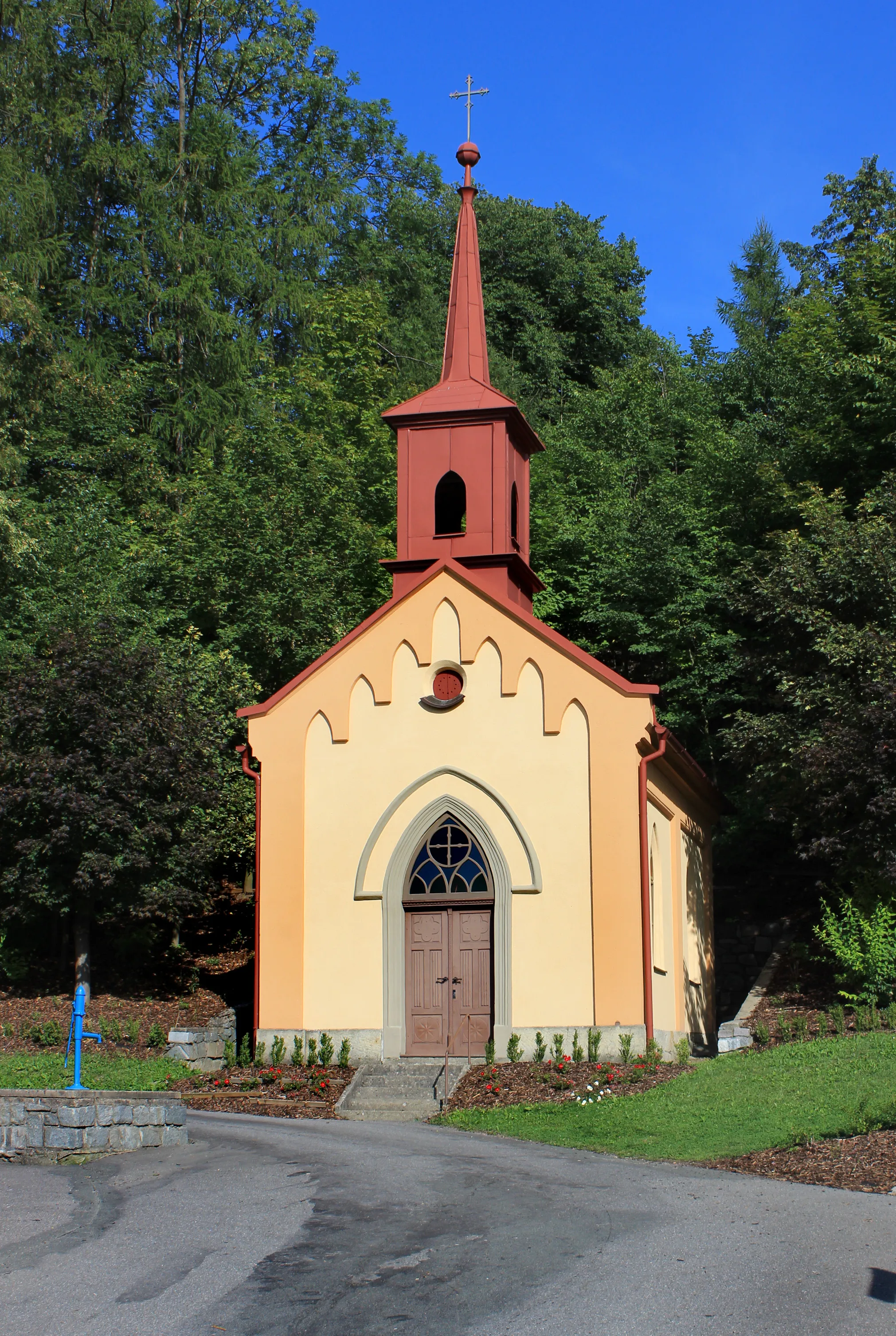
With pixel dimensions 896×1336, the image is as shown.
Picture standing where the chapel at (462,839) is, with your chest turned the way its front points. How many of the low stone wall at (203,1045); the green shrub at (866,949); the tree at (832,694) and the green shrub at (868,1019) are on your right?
1

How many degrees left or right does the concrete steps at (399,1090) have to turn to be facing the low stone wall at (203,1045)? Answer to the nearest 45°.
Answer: approximately 135° to its right

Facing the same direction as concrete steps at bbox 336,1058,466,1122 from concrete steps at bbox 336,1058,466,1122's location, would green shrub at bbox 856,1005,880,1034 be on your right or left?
on your left

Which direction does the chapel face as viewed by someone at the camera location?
facing the viewer

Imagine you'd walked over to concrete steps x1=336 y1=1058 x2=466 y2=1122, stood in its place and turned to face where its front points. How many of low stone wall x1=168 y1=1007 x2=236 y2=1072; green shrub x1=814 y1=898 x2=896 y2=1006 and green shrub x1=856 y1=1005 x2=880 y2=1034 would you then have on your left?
2

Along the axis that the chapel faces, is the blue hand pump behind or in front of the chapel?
in front

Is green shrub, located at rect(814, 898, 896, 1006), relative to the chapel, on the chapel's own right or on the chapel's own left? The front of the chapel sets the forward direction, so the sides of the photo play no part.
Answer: on the chapel's own left

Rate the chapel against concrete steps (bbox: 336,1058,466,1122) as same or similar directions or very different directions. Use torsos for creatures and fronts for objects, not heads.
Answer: same or similar directions

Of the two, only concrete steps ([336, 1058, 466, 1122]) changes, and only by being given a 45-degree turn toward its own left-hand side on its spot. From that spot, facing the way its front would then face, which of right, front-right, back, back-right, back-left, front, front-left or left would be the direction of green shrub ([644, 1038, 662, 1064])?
front-left

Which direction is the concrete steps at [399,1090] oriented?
toward the camera

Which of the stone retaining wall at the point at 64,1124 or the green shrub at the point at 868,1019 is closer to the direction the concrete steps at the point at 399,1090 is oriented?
the stone retaining wall

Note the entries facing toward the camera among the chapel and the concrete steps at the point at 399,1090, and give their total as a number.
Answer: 2
